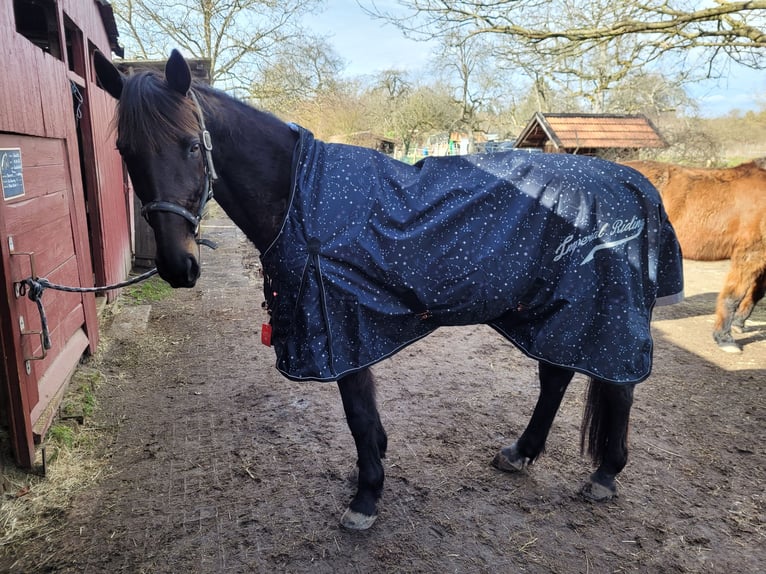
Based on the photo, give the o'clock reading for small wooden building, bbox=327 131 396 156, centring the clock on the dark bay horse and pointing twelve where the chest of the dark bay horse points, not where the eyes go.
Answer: The small wooden building is roughly at 3 o'clock from the dark bay horse.

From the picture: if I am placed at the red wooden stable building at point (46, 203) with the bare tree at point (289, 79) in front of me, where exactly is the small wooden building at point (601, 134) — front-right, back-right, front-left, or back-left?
front-right

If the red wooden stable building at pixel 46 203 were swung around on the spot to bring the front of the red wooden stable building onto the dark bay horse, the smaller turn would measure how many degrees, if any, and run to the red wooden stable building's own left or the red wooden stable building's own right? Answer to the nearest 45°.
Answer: approximately 45° to the red wooden stable building's own right

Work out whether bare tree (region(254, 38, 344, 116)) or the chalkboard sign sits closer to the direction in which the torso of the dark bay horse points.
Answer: the chalkboard sign

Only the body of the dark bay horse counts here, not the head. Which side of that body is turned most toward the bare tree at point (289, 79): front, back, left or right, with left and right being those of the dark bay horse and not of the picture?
right

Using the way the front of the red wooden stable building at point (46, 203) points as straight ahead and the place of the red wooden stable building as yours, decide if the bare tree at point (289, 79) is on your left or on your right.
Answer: on your left

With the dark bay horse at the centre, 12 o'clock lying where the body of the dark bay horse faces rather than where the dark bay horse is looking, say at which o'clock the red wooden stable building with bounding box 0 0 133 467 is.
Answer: The red wooden stable building is roughly at 1 o'clock from the dark bay horse.

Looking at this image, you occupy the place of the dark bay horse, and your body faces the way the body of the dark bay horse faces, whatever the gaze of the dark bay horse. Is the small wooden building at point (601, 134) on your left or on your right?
on your right

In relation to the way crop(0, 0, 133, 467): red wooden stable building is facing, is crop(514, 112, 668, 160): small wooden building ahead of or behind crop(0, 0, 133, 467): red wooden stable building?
ahead

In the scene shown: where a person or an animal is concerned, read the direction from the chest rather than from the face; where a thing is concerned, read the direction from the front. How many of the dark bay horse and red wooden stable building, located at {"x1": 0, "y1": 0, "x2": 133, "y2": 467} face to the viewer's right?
1

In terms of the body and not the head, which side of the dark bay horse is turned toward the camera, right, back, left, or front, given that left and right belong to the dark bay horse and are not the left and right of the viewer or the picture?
left

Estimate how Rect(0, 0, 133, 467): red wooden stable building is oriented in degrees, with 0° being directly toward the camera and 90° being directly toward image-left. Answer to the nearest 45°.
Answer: approximately 270°
